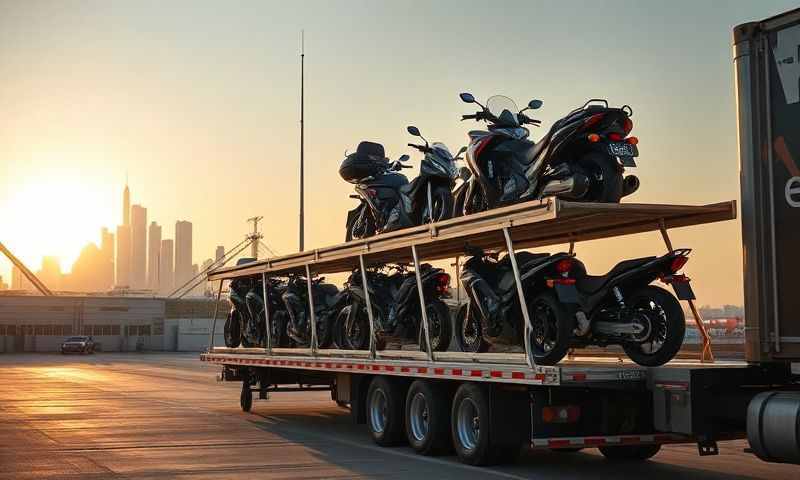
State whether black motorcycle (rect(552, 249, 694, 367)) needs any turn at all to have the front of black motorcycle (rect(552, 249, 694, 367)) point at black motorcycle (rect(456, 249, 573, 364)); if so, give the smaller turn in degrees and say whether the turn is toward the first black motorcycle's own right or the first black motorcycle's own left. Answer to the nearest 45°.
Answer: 0° — it already faces it

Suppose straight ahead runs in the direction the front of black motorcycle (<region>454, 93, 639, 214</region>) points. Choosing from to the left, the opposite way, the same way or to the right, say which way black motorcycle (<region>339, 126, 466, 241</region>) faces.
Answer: the opposite way

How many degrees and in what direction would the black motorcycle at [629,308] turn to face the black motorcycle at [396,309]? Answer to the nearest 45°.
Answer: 0° — it already faces it

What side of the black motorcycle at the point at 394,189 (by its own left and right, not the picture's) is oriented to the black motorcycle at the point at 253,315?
back

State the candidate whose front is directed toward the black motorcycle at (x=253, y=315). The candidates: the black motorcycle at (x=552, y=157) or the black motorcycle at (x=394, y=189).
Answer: the black motorcycle at (x=552, y=157)

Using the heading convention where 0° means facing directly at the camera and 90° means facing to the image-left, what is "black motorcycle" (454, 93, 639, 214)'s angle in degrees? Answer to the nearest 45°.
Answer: approximately 135°

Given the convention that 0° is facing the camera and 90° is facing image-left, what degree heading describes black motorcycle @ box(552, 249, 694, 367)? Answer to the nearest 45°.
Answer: approximately 135°

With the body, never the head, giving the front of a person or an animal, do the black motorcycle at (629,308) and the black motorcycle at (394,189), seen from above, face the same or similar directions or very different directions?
very different directions

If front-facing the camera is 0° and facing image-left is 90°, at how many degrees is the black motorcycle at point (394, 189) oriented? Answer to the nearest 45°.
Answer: approximately 315°

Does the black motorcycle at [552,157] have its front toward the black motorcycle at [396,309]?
yes

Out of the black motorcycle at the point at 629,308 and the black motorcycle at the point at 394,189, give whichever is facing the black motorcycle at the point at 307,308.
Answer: the black motorcycle at the point at 629,308
